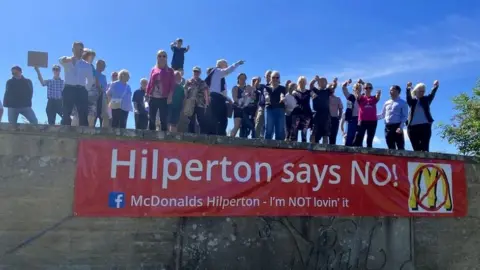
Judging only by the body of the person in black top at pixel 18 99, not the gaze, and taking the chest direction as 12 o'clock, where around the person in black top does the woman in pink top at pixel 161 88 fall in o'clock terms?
The woman in pink top is roughly at 10 o'clock from the person in black top.

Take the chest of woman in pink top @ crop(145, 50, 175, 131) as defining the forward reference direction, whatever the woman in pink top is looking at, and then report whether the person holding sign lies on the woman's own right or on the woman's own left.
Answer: on the woman's own right

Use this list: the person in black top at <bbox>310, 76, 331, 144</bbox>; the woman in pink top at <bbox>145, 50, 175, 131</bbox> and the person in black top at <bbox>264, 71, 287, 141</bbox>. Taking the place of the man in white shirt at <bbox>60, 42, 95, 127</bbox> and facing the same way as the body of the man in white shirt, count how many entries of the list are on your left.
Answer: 3

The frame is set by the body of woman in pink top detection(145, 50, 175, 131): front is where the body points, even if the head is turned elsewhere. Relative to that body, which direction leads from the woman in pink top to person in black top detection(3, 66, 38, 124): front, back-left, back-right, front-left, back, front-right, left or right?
right

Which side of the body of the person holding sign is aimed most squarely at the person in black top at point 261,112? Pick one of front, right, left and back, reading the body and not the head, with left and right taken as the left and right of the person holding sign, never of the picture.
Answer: left
